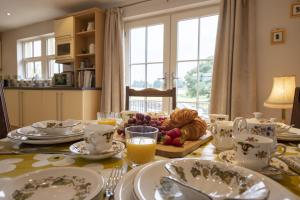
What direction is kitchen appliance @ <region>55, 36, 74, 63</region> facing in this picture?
toward the camera

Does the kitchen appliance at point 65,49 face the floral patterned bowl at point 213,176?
yes

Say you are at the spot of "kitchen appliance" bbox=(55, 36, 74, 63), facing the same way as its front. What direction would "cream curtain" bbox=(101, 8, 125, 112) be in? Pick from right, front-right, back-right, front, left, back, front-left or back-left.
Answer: front-left

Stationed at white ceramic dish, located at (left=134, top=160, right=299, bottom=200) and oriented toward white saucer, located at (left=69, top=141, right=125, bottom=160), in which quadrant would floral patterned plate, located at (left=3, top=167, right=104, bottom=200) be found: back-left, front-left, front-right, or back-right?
front-left

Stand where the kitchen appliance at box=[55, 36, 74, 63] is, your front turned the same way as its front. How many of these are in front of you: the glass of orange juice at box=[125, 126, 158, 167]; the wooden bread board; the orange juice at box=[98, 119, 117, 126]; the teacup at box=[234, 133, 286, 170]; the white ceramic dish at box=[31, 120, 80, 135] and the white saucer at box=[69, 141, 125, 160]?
6

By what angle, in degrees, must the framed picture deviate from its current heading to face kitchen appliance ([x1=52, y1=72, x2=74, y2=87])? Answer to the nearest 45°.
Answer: approximately 45° to its right

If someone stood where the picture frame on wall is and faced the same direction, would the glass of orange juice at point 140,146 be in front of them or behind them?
in front

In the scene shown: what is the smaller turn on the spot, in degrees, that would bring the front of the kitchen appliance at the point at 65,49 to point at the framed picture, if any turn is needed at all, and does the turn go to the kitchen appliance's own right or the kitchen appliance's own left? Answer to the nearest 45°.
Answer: approximately 45° to the kitchen appliance's own left

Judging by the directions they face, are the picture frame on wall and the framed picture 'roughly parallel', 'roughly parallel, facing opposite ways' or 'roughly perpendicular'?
roughly parallel

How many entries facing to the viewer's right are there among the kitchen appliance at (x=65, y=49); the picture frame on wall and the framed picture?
0

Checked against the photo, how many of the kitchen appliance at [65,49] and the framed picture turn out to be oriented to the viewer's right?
0

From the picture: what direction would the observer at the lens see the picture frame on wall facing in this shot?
facing the viewer and to the left of the viewer

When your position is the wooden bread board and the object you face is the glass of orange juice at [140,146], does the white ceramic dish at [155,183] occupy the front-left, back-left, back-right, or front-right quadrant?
front-left
